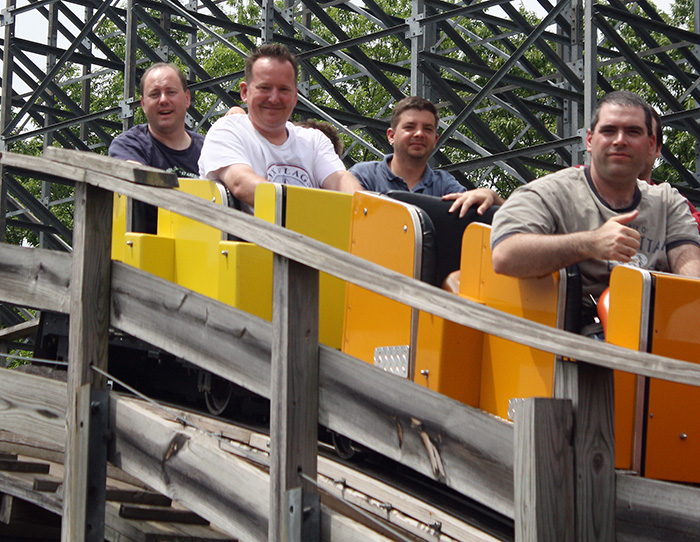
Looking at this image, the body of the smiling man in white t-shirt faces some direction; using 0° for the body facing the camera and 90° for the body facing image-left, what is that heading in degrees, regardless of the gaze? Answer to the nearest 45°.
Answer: approximately 315°

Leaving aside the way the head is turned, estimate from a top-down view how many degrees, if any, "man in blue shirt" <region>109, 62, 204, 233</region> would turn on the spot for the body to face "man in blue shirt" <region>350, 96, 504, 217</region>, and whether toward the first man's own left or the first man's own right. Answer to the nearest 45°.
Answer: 0° — they already face them

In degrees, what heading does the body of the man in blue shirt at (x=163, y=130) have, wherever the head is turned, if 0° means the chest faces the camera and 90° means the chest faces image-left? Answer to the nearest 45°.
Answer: approximately 315°

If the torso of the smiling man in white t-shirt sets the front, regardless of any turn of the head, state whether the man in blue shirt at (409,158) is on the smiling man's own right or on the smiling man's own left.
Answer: on the smiling man's own left

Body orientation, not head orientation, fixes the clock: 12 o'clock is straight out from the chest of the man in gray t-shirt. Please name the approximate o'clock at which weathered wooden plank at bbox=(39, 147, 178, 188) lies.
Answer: The weathered wooden plank is roughly at 4 o'clock from the man in gray t-shirt.
